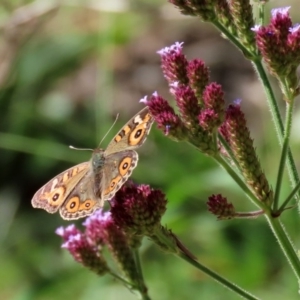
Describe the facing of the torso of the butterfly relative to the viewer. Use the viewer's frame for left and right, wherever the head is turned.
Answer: facing away from the viewer

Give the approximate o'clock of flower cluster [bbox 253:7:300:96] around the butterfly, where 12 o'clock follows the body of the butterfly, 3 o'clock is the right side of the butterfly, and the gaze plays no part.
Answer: The flower cluster is roughly at 3 o'clock from the butterfly.
